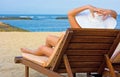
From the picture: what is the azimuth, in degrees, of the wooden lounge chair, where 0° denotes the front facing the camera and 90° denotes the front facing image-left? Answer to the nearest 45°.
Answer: approximately 135°
